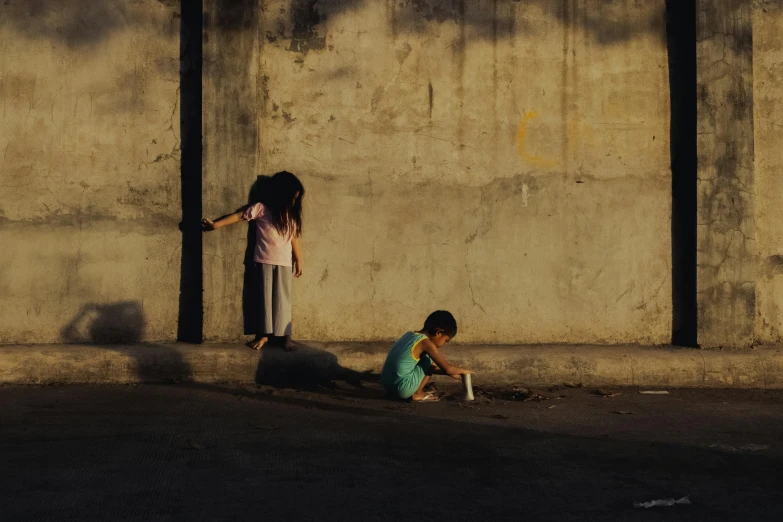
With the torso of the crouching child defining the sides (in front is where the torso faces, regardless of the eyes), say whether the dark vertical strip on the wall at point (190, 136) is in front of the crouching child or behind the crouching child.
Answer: behind

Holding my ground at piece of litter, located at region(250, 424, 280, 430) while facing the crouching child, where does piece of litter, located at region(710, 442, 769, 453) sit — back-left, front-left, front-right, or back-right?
front-right

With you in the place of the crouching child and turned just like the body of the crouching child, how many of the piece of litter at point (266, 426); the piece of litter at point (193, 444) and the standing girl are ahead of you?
0

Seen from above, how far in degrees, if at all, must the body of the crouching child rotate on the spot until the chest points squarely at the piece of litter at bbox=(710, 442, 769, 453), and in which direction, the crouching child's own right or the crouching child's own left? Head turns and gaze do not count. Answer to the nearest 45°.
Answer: approximately 45° to the crouching child's own right

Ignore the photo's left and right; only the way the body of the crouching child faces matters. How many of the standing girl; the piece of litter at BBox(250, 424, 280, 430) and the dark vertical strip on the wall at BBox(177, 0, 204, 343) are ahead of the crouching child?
0

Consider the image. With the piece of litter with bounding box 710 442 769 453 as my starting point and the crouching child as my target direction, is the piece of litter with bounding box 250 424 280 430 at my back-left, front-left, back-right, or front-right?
front-left

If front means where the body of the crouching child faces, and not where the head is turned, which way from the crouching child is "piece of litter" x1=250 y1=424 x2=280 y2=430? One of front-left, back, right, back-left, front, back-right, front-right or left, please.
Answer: back-right

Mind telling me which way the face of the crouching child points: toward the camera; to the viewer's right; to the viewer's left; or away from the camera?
to the viewer's right

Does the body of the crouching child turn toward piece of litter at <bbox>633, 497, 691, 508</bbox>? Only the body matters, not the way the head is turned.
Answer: no

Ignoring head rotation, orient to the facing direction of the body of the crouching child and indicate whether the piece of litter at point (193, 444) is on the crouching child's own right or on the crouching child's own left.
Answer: on the crouching child's own right

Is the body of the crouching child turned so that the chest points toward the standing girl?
no

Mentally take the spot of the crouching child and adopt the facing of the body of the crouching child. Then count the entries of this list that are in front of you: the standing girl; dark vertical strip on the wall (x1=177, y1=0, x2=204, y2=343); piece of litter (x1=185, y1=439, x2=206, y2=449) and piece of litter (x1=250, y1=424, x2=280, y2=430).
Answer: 0

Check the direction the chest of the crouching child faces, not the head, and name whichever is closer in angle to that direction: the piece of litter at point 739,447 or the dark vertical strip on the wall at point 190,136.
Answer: the piece of litter

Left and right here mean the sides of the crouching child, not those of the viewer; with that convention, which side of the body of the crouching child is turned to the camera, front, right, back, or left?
right
